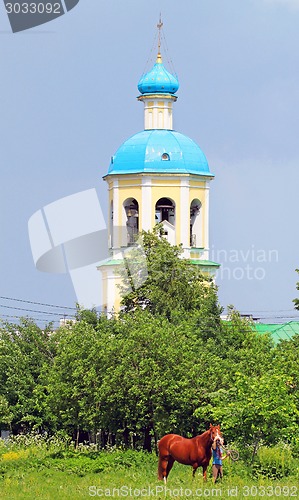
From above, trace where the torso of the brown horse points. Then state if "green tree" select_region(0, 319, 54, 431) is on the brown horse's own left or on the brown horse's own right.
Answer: on the brown horse's own left

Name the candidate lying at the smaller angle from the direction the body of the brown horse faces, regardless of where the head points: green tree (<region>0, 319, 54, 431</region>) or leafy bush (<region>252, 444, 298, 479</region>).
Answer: the leafy bush

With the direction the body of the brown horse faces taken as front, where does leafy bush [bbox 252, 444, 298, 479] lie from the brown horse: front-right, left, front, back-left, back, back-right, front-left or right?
front-left

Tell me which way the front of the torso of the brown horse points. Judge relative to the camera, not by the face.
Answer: to the viewer's right
